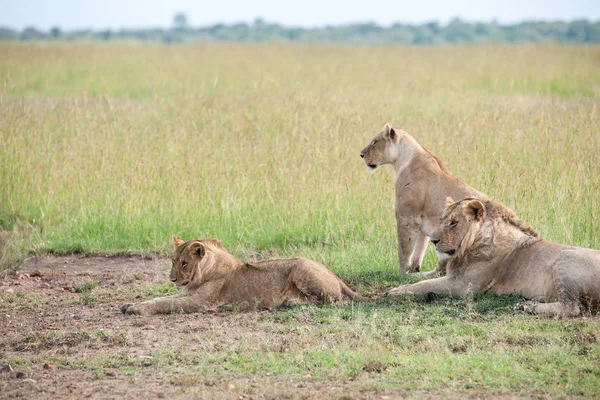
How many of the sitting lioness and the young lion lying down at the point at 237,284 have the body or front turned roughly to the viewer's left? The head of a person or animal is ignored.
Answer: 2

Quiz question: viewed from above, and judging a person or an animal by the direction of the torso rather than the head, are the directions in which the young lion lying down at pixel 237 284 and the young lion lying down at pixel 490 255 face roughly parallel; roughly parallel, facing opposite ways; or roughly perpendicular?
roughly parallel

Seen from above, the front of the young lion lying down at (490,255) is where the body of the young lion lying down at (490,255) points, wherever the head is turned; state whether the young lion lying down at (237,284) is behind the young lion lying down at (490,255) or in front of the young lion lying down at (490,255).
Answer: in front

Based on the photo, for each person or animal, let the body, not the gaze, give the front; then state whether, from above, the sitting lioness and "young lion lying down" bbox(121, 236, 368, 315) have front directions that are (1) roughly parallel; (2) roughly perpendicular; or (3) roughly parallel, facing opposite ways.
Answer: roughly parallel

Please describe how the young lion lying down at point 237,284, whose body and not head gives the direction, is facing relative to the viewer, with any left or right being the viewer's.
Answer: facing to the left of the viewer

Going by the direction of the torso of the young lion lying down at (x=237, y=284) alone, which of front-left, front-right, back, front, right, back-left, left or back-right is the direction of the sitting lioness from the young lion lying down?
back-right

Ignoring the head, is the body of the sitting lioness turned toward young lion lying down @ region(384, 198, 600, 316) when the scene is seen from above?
no

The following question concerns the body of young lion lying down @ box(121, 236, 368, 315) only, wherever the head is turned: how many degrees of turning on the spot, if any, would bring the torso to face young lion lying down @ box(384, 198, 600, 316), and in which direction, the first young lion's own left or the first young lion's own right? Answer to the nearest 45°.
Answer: approximately 180°

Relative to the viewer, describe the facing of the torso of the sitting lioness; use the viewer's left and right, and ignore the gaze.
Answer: facing to the left of the viewer

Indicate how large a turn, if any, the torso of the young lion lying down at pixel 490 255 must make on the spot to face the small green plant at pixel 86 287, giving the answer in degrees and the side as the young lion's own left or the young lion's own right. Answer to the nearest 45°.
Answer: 0° — it already faces it

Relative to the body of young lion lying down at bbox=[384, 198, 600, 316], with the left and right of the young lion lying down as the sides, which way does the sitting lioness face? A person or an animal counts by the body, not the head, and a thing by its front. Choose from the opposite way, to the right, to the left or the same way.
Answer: the same way

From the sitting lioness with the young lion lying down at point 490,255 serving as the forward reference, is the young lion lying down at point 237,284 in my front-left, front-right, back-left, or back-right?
front-right

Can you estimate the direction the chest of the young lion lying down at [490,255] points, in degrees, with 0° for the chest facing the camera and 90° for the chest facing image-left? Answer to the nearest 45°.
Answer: approximately 90°

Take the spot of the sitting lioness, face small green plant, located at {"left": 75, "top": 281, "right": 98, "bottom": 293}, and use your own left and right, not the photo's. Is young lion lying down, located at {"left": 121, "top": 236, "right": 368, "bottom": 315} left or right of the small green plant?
left
